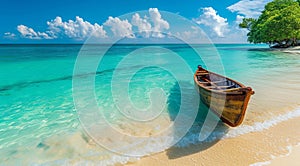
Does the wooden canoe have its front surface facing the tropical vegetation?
no
